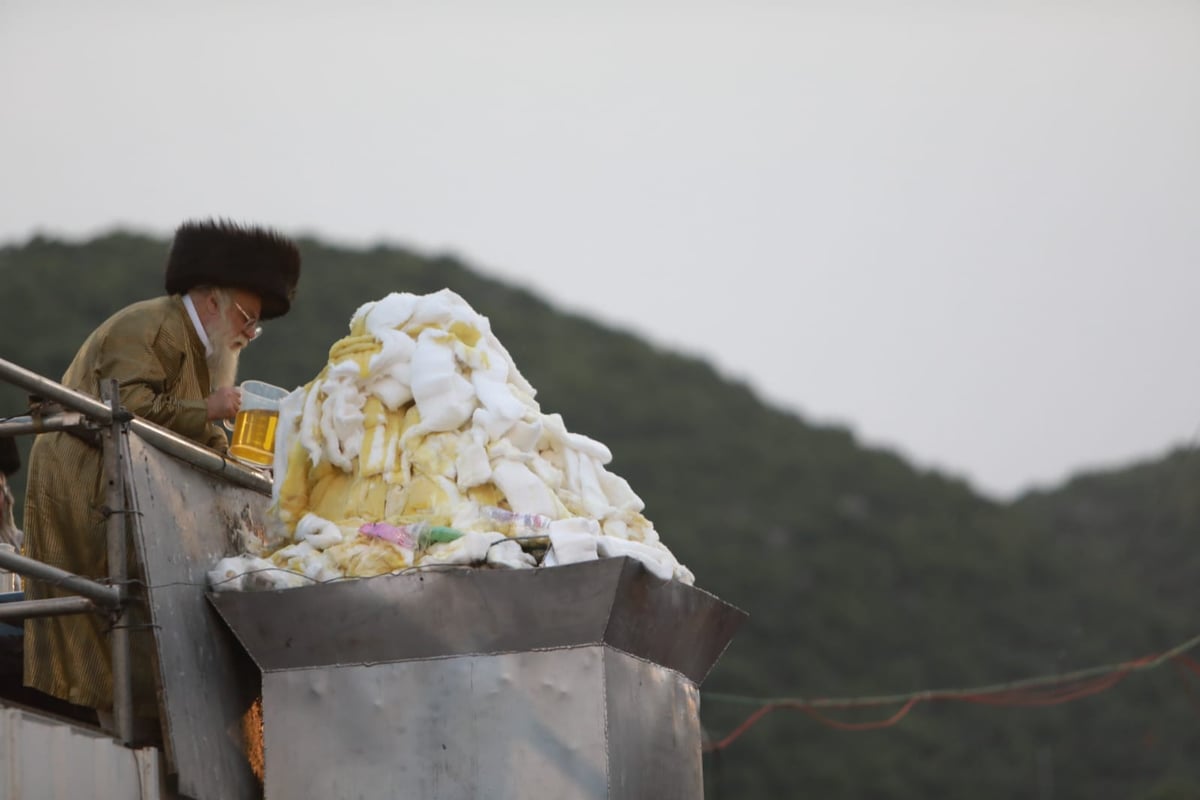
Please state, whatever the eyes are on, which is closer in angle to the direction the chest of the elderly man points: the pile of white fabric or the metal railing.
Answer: the pile of white fabric

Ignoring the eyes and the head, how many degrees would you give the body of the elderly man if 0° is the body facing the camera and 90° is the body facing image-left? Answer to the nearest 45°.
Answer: approximately 270°

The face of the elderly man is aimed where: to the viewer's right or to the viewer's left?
to the viewer's right

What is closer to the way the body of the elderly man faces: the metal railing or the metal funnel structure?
the metal funnel structure

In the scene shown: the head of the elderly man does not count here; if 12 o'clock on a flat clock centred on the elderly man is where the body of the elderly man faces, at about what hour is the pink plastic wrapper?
The pink plastic wrapper is roughly at 1 o'clock from the elderly man.

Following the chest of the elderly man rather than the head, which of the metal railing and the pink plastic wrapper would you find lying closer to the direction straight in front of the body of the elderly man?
the pink plastic wrapper

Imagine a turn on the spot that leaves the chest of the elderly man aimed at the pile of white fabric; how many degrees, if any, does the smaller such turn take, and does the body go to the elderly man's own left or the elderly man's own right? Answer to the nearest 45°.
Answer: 0° — they already face it
